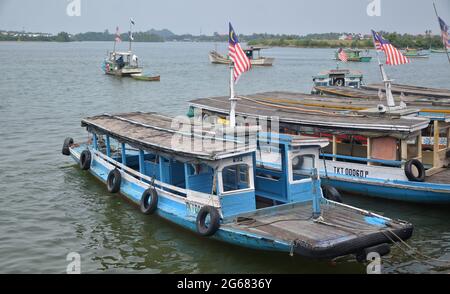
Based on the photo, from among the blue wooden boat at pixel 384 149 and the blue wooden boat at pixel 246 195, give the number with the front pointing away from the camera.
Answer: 0

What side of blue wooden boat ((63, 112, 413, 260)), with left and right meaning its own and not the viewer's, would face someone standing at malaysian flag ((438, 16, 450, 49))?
left

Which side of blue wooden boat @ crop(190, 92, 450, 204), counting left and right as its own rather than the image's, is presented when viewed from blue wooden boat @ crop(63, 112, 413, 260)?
right

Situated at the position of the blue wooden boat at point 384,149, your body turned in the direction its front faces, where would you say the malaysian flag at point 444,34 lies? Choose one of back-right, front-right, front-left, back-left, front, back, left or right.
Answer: left

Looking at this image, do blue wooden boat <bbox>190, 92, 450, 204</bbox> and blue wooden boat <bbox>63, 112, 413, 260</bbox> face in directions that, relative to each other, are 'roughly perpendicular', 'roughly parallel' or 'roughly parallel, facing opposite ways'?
roughly parallel

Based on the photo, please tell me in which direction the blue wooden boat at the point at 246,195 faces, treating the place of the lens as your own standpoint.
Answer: facing the viewer and to the right of the viewer

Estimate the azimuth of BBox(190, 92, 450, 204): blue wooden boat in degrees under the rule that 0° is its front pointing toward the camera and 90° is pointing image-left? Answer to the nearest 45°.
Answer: approximately 315°
